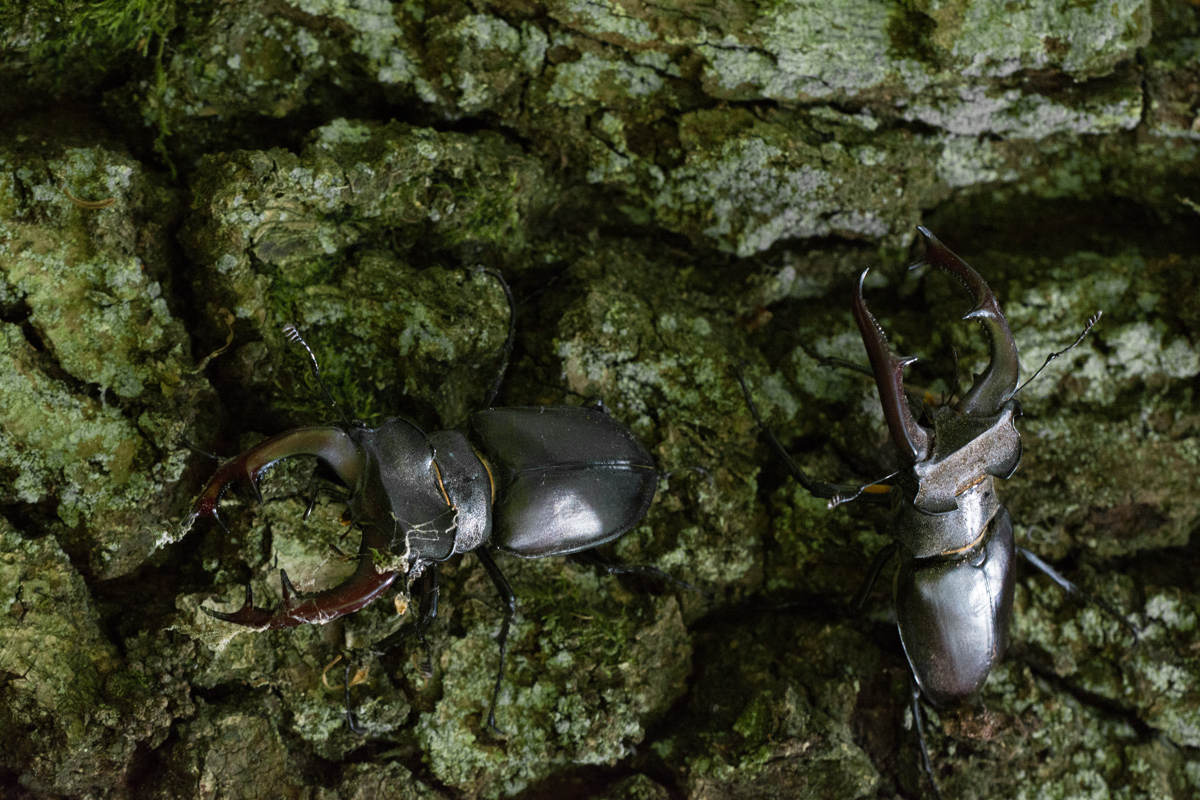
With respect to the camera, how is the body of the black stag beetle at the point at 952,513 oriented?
away from the camera

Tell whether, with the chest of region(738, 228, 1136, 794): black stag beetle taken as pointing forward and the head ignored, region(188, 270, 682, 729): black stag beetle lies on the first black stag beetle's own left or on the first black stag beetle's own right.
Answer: on the first black stag beetle's own left

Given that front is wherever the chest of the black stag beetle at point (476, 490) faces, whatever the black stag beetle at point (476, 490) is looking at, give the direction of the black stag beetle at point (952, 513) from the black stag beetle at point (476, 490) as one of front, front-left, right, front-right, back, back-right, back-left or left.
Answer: back

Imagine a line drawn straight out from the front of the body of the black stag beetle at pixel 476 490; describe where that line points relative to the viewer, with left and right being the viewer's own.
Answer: facing to the left of the viewer
